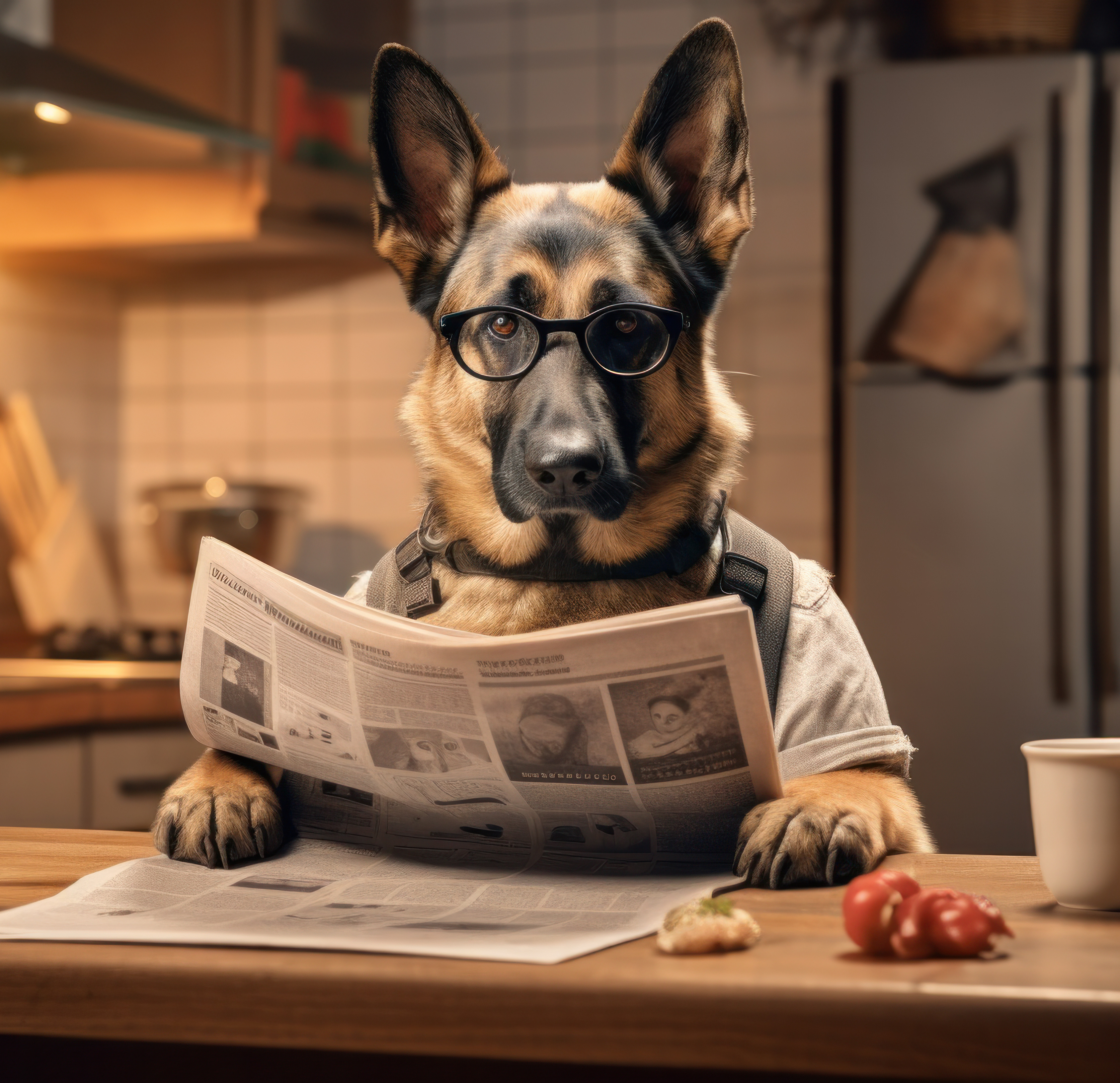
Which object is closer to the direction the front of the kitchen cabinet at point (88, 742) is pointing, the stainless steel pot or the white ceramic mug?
the white ceramic mug

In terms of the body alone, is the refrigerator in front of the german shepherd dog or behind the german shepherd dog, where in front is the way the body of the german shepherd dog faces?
behind

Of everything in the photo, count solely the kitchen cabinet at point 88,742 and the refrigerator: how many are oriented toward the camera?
2

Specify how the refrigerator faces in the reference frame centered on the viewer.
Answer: facing the viewer

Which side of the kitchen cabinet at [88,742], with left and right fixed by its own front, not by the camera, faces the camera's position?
front

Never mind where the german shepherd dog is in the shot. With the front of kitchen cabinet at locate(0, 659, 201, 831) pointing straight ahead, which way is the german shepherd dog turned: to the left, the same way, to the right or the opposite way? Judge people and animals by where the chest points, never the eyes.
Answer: the same way

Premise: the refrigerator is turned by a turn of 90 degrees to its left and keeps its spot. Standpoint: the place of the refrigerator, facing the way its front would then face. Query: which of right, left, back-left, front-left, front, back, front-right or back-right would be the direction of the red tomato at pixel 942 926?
right

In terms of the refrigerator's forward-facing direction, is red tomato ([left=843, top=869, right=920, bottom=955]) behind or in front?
in front

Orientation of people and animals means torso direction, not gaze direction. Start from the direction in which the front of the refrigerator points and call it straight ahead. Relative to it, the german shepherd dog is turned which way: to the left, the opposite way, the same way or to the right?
the same way

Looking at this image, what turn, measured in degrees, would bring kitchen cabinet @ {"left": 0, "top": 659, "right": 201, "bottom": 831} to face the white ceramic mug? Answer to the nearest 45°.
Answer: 0° — it already faces it

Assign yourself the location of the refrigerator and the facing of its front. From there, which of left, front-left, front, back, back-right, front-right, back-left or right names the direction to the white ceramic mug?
front
